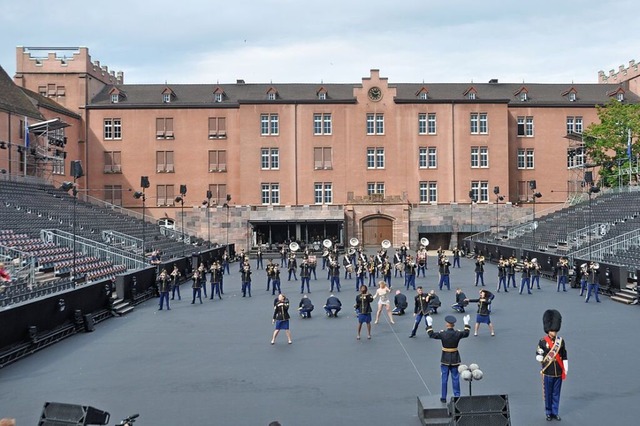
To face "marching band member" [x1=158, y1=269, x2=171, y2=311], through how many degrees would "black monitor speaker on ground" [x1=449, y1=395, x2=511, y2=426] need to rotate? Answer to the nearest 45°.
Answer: approximately 135° to its right

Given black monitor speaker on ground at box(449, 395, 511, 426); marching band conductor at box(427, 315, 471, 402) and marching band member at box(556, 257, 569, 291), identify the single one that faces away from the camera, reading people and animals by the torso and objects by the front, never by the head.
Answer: marching band conductor at box(427, 315, 471, 402)

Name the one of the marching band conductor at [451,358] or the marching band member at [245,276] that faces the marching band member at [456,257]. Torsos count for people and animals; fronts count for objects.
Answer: the marching band conductor at [451,358]

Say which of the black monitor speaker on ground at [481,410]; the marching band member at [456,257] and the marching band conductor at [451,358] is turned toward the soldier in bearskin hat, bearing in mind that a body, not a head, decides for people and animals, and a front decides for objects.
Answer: the marching band member at [456,257]

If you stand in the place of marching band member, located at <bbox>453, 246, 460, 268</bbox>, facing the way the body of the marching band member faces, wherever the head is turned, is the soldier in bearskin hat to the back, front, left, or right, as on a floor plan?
front

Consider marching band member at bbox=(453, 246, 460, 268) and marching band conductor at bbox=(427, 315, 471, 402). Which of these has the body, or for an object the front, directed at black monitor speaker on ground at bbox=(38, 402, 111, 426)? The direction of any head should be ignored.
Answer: marching band member at bbox=(453, 246, 460, 268)

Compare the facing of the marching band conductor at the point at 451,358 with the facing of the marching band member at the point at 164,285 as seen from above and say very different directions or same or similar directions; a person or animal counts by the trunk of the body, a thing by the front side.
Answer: very different directions

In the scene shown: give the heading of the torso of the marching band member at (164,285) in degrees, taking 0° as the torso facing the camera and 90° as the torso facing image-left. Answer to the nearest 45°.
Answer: approximately 0°

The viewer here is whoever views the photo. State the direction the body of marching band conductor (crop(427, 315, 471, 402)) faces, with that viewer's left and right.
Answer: facing away from the viewer

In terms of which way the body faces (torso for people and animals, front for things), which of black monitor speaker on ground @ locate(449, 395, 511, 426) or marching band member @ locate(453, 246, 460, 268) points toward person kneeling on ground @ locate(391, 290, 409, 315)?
the marching band member

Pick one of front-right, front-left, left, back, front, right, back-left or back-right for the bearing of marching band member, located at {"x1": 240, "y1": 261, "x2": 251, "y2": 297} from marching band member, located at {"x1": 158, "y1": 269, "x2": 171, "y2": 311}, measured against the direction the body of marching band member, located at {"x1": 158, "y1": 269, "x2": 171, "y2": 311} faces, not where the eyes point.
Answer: back-left
